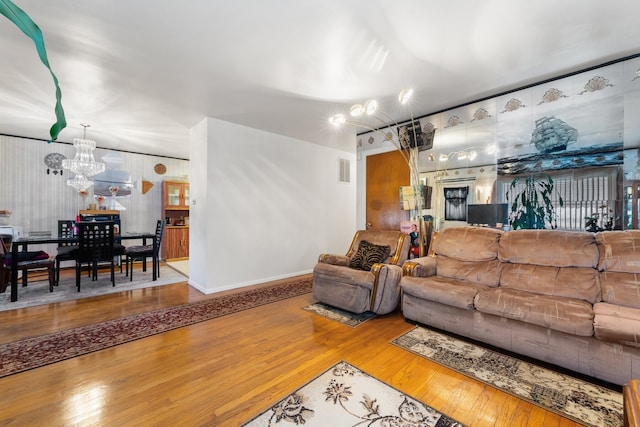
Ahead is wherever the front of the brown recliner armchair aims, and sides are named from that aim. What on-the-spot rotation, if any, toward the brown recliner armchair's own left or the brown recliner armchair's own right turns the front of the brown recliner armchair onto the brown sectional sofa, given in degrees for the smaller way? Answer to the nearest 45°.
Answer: approximately 90° to the brown recliner armchair's own left

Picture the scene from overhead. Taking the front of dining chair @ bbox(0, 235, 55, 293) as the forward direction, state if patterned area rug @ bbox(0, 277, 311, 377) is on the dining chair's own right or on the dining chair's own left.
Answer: on the dining chair's own right

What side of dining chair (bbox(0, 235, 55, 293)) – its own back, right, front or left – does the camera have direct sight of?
right

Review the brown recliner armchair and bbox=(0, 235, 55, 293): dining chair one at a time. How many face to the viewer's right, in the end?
1

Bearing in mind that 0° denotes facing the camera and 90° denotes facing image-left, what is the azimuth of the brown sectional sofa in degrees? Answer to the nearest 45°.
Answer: approximately 45°

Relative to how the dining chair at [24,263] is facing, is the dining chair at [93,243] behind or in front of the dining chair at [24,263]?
in front

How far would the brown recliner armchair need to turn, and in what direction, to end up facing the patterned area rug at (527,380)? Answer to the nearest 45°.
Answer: approximately 90° to its left

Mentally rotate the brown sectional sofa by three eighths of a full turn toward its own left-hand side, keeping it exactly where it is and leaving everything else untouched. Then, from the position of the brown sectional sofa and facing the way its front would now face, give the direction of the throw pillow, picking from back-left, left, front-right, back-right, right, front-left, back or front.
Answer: back

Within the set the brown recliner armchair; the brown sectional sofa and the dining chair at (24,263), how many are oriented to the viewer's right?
1

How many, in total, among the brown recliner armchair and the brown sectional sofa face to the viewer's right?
0
